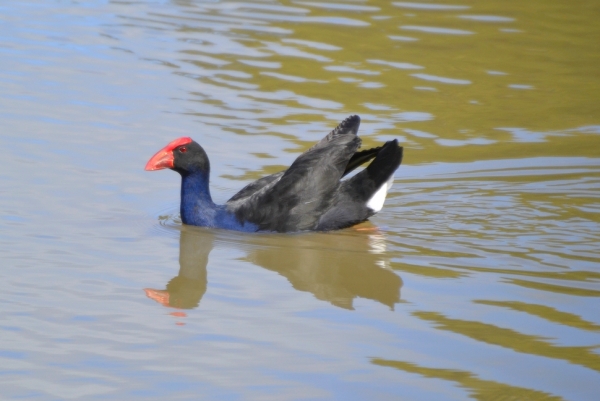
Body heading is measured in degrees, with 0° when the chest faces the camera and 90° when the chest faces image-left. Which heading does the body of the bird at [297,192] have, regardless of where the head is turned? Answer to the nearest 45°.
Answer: approximately 90°
